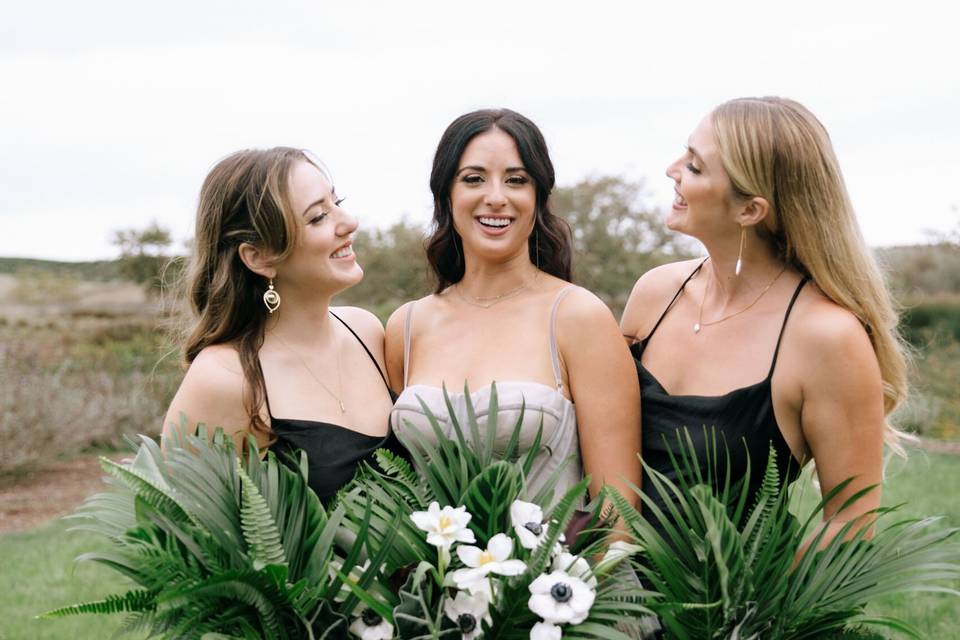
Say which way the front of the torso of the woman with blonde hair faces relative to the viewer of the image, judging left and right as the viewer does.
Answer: facing the viewer and to the left of the viewer

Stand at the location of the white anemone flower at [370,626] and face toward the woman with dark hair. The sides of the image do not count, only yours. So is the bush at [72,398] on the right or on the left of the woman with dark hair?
left

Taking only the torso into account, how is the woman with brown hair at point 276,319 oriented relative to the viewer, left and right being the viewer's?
facing the viewer and to the right of the viewer

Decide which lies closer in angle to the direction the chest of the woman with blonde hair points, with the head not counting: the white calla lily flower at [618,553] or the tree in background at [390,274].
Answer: the white calla lily flower

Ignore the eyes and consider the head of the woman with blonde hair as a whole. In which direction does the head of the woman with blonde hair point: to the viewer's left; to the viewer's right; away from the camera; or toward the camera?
to the viewer's left

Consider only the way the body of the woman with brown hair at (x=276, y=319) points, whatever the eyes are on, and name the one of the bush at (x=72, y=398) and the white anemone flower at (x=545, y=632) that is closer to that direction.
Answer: the white anemone flower

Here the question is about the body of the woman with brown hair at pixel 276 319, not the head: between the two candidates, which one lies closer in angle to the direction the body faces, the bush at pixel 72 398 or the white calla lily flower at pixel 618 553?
the white calla lily flower

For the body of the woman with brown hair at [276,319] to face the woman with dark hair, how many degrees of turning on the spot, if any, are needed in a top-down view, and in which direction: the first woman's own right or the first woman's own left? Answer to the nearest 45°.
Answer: approximately 45° to the first woman's own left

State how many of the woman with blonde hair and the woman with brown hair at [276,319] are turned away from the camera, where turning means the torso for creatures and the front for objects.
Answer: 0

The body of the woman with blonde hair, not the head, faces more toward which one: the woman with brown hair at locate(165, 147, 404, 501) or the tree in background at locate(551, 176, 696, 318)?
the woman with brown hair

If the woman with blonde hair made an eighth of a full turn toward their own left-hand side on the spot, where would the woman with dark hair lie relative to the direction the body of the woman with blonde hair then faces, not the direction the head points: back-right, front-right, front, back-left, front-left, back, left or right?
right

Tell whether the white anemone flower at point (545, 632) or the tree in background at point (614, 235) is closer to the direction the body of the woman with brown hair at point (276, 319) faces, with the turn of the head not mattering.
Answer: the white anemone flower

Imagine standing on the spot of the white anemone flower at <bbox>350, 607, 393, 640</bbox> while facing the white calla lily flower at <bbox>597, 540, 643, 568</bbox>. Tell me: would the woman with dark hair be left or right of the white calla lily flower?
left

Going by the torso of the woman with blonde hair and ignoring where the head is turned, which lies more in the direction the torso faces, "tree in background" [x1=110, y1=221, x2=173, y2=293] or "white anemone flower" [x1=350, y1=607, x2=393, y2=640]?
the white anemone flower
